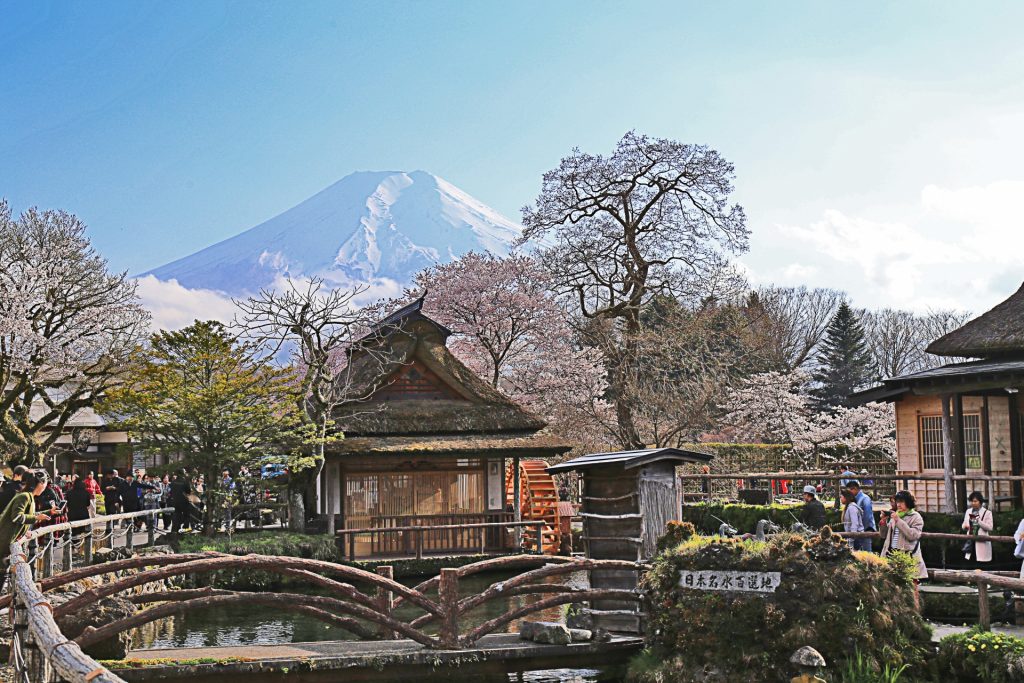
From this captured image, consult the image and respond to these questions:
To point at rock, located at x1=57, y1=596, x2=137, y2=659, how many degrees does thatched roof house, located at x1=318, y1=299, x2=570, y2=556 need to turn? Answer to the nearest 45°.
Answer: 0° — it already faces it

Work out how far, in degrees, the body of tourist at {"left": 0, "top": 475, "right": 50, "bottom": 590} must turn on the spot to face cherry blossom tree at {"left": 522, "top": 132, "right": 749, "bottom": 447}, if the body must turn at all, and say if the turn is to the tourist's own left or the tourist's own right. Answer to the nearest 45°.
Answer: approximately 45° to the tourist's own left

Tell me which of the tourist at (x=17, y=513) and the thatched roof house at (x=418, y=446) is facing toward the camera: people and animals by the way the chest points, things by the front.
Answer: the thatched roof house

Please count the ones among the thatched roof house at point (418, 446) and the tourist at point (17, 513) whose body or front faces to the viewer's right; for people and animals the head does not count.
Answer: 1

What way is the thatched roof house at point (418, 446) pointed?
toward the camera

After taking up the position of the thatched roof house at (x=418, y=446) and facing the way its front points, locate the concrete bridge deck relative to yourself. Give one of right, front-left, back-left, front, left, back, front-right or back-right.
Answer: front

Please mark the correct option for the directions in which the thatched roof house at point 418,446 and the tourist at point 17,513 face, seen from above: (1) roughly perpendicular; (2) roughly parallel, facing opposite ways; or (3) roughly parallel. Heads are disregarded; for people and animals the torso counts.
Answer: roughly perpendicular

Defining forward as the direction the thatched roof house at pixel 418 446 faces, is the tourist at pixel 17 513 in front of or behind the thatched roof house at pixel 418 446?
in front

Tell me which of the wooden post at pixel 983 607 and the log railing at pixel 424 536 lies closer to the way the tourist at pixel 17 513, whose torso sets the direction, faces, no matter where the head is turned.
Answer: the wooden post

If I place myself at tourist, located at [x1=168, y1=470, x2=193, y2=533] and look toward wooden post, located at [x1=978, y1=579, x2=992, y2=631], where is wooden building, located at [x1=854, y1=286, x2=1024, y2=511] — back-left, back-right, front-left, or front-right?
front-left

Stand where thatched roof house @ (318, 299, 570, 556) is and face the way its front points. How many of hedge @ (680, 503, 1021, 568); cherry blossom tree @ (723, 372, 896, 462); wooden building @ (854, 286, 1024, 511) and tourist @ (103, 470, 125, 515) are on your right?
1

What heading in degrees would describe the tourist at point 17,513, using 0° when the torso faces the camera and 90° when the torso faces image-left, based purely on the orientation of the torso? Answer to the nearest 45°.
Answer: approximately 270°
